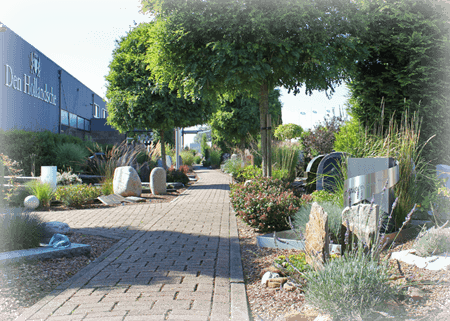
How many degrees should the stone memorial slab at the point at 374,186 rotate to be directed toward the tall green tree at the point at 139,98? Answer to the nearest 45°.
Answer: approximately 90° to its right

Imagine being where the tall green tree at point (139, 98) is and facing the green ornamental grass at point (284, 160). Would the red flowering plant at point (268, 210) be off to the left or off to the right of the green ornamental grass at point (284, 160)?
right

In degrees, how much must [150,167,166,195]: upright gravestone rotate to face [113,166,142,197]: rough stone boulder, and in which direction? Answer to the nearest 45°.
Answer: approximately 90° to its right

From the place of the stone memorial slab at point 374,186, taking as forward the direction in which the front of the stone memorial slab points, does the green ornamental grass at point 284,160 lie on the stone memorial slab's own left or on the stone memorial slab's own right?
on the stone memorial slab's own right

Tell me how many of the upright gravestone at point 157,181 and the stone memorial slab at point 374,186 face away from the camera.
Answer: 0

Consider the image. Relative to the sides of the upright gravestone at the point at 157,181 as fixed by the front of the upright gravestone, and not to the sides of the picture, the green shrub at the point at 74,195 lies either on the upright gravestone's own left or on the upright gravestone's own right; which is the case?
on the upright gravestone's own right

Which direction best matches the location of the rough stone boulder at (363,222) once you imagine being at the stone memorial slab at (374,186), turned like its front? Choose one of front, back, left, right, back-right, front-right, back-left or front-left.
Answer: front-left

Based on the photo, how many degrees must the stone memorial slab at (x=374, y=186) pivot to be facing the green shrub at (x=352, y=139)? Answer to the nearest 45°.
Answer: approximately 135° to its right

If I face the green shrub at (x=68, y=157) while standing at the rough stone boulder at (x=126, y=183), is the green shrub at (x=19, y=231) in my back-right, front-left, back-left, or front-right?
back-left

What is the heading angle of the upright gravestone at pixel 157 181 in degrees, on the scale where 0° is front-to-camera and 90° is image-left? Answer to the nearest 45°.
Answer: approximately 315°

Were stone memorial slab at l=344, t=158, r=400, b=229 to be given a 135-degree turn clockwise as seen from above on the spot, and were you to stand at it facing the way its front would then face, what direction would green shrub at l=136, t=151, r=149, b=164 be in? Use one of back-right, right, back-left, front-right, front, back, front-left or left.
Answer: front-left

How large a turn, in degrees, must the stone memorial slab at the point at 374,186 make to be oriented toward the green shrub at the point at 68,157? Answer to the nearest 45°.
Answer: approximately 90° to its right
